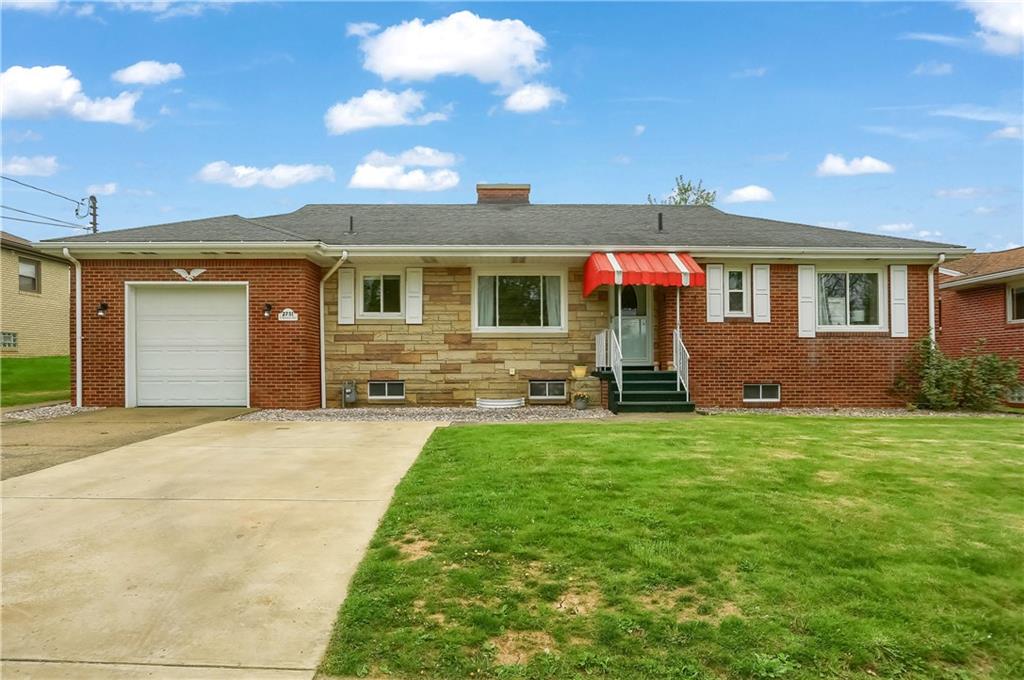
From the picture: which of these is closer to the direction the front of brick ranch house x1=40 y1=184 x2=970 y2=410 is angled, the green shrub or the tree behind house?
the green shrub

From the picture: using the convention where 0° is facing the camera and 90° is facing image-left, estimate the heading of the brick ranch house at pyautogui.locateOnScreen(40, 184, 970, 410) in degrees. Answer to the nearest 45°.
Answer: approximately 0°

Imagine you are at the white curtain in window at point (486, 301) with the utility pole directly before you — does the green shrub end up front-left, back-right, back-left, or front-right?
back-right

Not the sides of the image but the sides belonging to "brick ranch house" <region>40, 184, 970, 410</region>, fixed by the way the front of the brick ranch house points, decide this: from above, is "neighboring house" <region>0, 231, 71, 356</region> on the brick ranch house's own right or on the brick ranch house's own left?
on the brick ranch house's own right

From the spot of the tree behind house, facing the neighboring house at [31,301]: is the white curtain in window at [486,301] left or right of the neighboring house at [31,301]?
left

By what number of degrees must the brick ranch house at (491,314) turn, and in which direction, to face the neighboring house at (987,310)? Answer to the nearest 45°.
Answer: approximately 90° to its left

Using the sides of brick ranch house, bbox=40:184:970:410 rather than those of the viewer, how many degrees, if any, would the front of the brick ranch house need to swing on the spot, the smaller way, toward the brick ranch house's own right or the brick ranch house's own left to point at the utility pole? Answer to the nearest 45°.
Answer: approximately 135° to the brick ranch house's own right

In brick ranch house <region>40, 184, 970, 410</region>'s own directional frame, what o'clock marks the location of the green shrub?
The green shrub is roughly at 9 o'clock from the brick ranch house.

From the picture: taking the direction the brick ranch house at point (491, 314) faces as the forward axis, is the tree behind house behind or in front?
behind

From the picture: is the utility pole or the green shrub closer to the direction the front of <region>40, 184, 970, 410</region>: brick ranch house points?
the green shrub
